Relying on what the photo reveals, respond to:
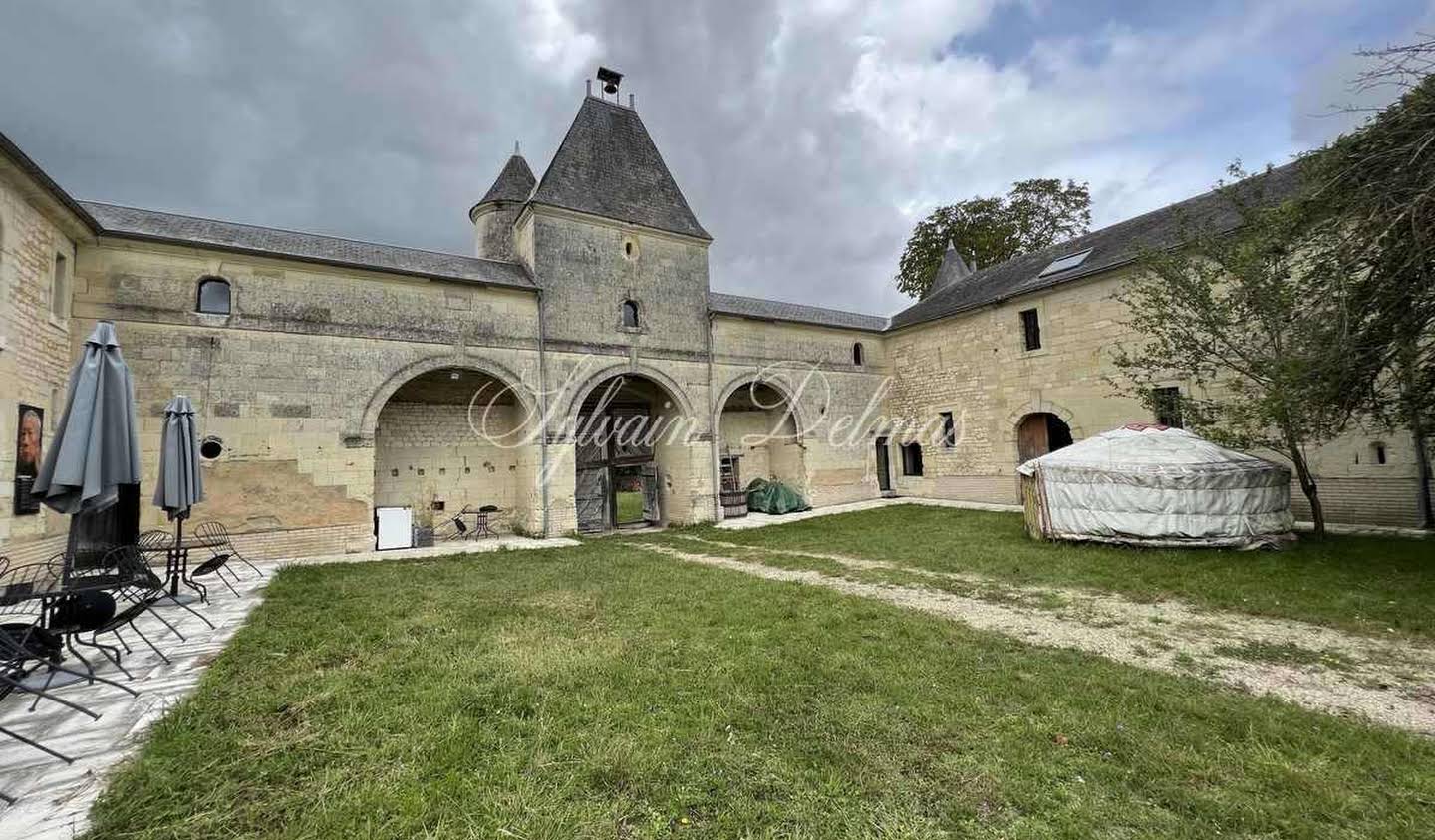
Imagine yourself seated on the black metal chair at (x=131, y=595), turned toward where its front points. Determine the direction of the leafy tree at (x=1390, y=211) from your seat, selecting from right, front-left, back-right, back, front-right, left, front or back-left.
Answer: left
